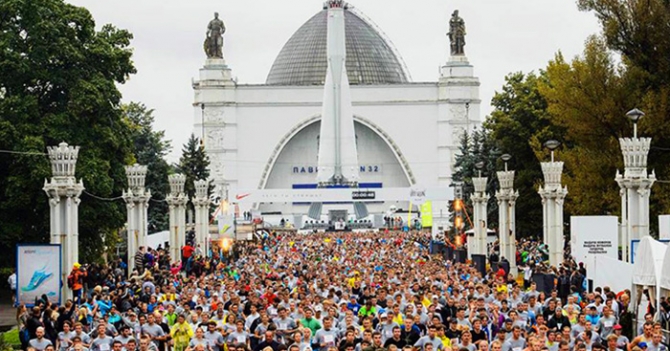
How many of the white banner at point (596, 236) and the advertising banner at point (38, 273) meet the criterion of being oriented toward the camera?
2

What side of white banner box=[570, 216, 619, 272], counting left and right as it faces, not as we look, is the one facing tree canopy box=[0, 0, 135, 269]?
right

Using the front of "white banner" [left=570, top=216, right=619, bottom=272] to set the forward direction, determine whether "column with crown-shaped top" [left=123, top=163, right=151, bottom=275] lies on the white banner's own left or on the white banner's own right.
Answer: on the white banner's own right

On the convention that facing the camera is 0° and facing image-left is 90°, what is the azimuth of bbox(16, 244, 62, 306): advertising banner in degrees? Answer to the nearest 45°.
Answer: approximately 0°

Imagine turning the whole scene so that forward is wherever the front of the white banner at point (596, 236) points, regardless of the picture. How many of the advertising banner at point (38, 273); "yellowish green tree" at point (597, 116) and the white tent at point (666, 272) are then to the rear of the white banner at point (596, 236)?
1

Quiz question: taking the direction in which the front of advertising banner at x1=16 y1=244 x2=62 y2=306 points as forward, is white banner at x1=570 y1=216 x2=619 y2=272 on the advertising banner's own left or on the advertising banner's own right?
on the advertising banner's own left

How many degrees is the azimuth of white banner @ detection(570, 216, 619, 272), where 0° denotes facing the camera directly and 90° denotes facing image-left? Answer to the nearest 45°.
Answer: approximately 0°

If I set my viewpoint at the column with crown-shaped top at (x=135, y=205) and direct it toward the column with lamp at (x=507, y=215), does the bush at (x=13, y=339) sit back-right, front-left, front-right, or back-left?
back-right
